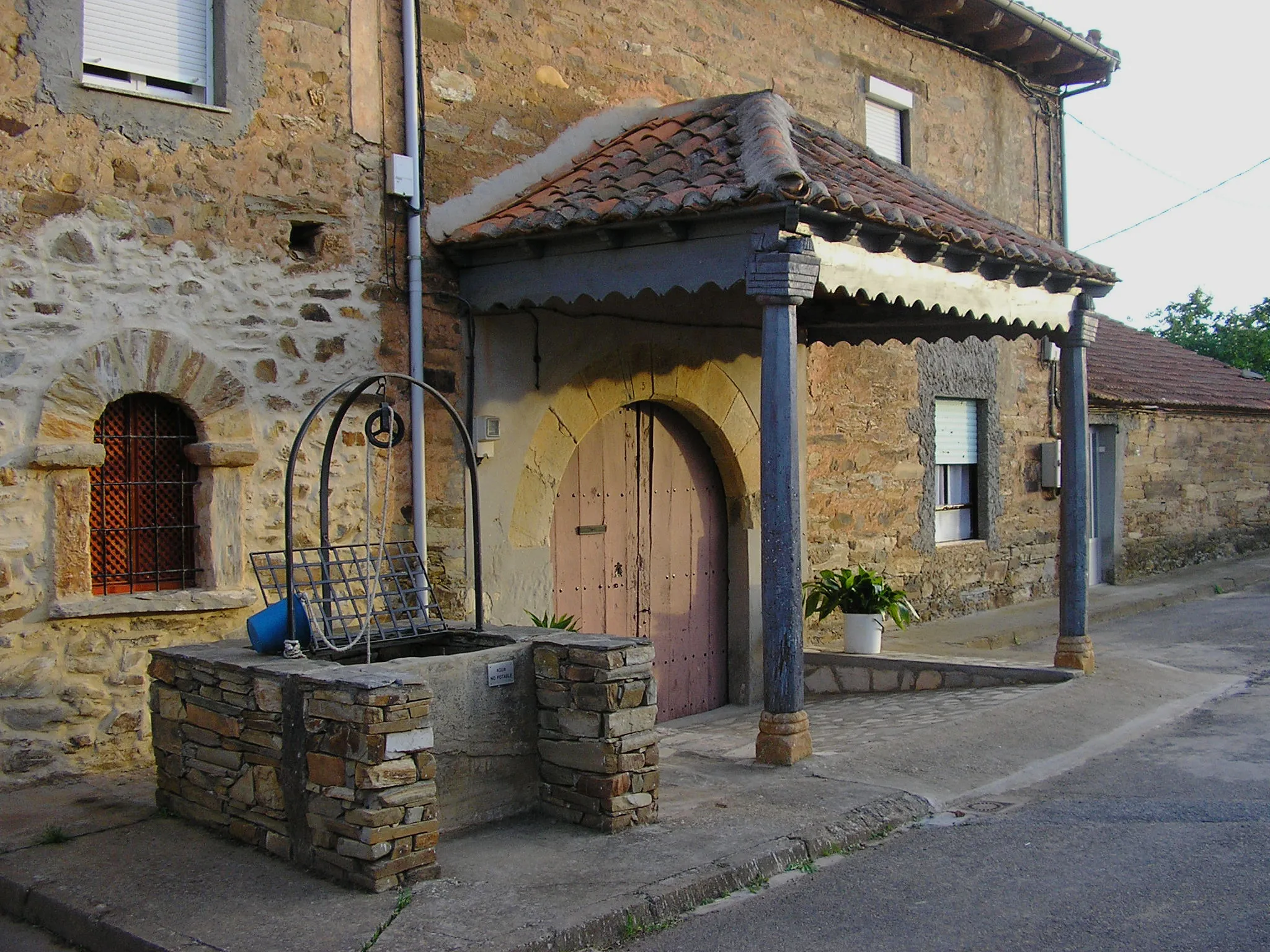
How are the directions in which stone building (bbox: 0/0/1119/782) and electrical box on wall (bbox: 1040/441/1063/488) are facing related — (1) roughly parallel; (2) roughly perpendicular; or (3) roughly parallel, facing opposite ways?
roughly parallel

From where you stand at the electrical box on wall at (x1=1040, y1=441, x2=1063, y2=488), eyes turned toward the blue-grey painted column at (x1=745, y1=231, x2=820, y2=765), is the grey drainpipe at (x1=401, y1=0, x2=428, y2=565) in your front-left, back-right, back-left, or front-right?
front-right

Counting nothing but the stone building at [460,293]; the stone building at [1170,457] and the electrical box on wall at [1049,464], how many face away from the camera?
0

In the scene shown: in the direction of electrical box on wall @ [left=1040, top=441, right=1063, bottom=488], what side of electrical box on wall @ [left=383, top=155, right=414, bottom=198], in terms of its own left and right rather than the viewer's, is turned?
left

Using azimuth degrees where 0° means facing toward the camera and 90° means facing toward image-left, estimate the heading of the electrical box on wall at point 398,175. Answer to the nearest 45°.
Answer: approximately 315°

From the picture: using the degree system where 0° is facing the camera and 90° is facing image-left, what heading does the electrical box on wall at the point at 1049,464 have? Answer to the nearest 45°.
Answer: approximately 315°

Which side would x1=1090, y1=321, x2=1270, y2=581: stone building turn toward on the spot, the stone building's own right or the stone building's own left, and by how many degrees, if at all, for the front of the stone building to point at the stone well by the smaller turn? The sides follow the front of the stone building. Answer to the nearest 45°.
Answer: approximately 45° to the stone building's own right

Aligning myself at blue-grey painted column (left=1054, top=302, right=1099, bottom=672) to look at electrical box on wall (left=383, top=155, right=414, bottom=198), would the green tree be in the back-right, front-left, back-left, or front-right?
back-right

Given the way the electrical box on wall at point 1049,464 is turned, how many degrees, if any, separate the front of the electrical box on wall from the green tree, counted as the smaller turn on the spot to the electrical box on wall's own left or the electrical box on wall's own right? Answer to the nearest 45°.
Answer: approximately 135° to the electrical box on wall's own left

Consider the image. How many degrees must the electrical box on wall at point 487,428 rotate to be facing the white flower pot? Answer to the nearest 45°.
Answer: approximately 90° to its left

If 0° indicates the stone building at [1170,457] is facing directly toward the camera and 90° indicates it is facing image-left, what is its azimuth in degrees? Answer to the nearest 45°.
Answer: approximately 315°

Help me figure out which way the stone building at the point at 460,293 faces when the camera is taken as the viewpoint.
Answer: facing the viewer and to the right of the viewer

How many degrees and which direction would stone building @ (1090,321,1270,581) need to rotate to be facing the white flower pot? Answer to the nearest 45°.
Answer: approximately 45° to its right

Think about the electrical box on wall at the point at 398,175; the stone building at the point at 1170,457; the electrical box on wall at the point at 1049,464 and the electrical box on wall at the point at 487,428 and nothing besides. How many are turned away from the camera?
0

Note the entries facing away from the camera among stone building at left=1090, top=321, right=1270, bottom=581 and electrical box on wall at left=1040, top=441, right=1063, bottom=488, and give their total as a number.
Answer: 0

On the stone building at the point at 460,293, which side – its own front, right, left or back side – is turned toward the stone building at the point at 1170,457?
left
